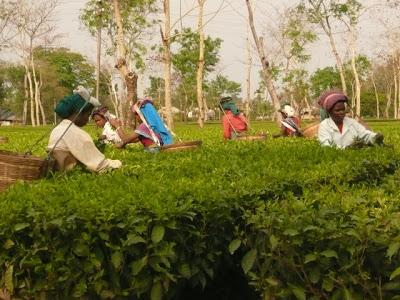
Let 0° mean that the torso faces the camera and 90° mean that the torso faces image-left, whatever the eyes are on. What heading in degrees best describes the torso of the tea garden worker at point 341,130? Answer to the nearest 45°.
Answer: approximately 315°

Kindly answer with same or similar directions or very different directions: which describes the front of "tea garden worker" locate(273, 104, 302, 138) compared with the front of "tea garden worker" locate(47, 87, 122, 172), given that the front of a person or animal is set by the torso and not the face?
very different directions

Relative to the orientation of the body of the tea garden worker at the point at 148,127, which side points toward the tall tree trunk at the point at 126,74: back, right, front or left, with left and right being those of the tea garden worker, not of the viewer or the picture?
right

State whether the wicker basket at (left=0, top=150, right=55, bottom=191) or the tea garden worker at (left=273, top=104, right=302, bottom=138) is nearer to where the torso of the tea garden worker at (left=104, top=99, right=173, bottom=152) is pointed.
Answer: the wicker basket

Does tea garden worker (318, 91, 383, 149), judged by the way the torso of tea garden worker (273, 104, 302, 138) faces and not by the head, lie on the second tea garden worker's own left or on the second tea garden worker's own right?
on the second tea garden worker's own left

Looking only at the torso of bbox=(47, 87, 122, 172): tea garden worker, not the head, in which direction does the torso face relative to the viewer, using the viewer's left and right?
facing to the right of the viewer

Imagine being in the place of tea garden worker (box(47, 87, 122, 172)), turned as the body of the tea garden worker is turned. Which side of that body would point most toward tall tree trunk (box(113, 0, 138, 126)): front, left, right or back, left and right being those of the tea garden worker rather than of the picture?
left

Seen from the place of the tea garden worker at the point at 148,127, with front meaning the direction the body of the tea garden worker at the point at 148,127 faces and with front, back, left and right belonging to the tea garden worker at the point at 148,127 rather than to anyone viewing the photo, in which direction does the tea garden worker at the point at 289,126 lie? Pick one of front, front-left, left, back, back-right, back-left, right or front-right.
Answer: back-right

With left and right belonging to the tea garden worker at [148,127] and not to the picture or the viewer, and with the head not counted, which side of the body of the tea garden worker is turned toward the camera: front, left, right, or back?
left
